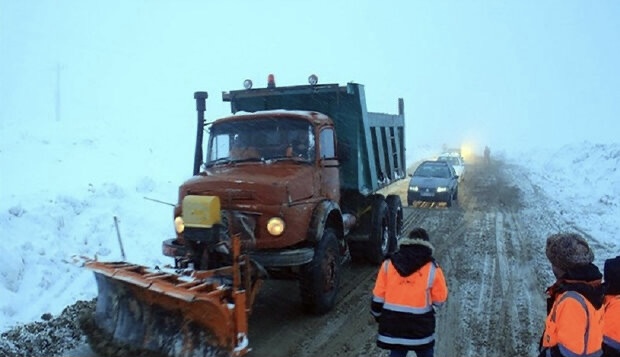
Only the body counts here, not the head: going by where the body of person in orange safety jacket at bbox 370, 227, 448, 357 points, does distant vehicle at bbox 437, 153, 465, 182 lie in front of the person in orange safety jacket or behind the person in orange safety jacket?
in front

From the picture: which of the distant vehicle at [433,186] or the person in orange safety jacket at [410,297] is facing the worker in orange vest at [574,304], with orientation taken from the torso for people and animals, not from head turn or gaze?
the distant vehicle

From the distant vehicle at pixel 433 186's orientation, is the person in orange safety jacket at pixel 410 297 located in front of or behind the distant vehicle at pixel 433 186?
in front

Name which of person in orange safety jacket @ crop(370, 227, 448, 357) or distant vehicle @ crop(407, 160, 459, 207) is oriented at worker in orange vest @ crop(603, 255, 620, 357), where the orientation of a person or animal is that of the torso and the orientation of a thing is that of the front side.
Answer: the distant vehicle

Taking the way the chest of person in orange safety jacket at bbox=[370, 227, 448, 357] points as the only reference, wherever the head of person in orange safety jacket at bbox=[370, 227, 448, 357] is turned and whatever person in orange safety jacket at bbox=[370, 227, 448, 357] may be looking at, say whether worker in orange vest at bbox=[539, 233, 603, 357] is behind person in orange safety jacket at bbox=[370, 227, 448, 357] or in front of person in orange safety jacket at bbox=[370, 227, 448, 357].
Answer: behind

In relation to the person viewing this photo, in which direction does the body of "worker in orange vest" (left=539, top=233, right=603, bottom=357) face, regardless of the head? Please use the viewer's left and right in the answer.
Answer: facing away from the viewer and to the left of the viewer

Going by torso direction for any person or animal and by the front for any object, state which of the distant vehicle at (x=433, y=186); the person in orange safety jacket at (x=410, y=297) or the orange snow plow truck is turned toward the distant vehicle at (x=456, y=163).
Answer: the person in orange safety jacket

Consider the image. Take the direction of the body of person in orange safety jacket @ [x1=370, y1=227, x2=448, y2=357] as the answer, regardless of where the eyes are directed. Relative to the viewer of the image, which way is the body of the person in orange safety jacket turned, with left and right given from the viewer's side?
facing away from the viewer

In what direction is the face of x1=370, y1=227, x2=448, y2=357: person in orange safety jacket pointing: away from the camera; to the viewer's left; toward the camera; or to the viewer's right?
away from the camera

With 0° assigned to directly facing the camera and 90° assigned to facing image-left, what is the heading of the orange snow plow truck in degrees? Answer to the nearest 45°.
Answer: approximately 45°

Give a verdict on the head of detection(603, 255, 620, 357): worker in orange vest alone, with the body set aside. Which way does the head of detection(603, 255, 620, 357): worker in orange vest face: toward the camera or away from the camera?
away from the camera
